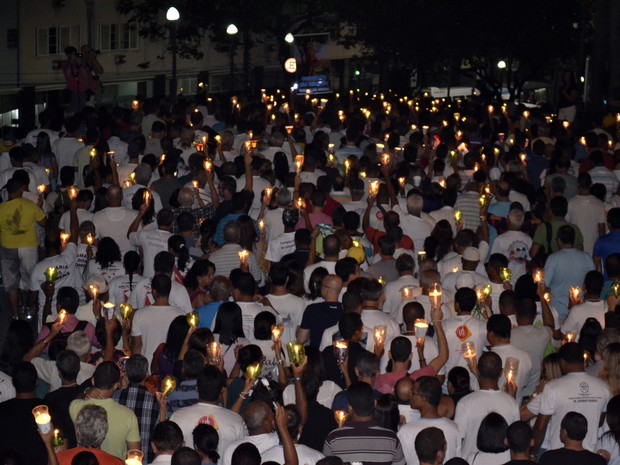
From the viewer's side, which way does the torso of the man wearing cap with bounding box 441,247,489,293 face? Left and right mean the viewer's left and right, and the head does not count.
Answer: facing away from the viewer

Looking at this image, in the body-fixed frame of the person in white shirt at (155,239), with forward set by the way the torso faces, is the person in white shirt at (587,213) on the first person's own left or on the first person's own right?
on the first person's own right

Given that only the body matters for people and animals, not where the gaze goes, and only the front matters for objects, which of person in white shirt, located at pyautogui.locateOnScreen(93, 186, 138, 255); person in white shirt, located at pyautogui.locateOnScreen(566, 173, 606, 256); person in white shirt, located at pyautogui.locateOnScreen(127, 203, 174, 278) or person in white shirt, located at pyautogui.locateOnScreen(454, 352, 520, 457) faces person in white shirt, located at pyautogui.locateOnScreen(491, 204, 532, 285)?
person in white shirt, located at pyautogui.locateOnScreen(454, 352, 520, 457)

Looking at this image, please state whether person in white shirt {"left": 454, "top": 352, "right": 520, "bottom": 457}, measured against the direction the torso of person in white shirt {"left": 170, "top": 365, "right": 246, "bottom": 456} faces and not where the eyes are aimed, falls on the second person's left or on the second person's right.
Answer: on the second person's right

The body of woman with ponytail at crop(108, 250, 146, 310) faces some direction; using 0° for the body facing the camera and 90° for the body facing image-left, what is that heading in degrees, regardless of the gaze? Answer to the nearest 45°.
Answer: approximately 180°

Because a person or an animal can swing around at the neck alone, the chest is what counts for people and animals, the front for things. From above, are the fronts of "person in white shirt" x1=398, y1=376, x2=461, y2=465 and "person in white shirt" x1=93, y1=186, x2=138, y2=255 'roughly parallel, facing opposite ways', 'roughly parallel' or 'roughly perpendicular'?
roughly parallel

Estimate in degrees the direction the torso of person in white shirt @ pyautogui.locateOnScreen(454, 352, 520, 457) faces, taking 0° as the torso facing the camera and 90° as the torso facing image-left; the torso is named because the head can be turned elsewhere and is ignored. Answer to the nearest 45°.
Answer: approximately 180°

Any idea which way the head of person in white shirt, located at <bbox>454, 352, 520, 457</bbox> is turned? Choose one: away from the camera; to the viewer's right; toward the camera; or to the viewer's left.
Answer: away from the camera

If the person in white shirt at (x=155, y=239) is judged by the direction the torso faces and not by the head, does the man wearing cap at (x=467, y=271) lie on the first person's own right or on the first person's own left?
on the first person's own right

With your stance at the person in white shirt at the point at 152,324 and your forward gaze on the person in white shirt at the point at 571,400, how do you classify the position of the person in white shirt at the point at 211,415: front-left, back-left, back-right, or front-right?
front-right

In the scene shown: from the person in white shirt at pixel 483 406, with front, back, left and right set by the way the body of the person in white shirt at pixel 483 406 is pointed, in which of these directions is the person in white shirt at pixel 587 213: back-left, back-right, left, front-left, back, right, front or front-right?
front

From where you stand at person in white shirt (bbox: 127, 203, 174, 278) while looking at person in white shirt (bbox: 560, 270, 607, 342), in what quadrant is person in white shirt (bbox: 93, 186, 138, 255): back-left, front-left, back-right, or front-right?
back-left

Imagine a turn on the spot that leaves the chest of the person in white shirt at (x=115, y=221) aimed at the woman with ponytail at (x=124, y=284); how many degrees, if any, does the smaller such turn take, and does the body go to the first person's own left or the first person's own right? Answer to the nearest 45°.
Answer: approximately 180°

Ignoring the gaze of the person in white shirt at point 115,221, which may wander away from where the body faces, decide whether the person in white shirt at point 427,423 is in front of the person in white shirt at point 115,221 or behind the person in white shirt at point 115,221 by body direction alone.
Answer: behind

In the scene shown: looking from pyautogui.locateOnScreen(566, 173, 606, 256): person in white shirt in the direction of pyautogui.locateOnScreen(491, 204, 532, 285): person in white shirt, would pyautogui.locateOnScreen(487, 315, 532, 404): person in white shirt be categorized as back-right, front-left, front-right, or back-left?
front-left

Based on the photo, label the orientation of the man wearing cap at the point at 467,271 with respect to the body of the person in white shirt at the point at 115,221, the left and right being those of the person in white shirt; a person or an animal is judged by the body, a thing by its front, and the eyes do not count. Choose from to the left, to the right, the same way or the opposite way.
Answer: the same way

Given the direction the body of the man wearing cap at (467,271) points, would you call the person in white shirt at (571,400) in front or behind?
behind

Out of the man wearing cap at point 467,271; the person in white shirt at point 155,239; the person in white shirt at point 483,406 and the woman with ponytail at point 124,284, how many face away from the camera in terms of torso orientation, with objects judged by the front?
4

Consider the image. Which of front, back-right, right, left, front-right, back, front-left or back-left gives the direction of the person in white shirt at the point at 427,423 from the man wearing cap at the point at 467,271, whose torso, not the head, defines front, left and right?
back

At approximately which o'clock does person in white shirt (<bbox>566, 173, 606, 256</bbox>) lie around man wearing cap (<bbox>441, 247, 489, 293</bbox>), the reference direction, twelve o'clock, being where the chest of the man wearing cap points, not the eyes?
The person in white shirt is roughly at 1 o'clock from the man wearing cap.

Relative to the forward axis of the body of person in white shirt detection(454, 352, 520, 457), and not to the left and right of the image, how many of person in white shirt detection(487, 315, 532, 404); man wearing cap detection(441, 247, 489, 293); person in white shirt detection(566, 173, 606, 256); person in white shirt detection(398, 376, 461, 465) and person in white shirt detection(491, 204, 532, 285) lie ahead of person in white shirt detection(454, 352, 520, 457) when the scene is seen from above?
4
